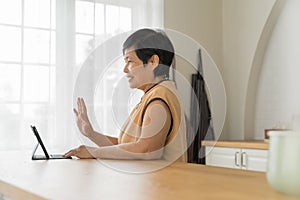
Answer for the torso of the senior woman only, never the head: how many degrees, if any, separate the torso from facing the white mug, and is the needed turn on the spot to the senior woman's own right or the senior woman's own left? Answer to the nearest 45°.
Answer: approximately 90° to the senior woman's own left

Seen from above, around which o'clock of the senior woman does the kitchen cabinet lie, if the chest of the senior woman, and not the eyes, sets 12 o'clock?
The kitchen cabinet is roughly at 4 o'clock from the senior woman.

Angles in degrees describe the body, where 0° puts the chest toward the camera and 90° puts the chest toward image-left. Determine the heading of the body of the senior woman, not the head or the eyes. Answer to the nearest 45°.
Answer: approximately 90°

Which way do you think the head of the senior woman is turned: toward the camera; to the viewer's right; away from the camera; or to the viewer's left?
to the viewer's left
